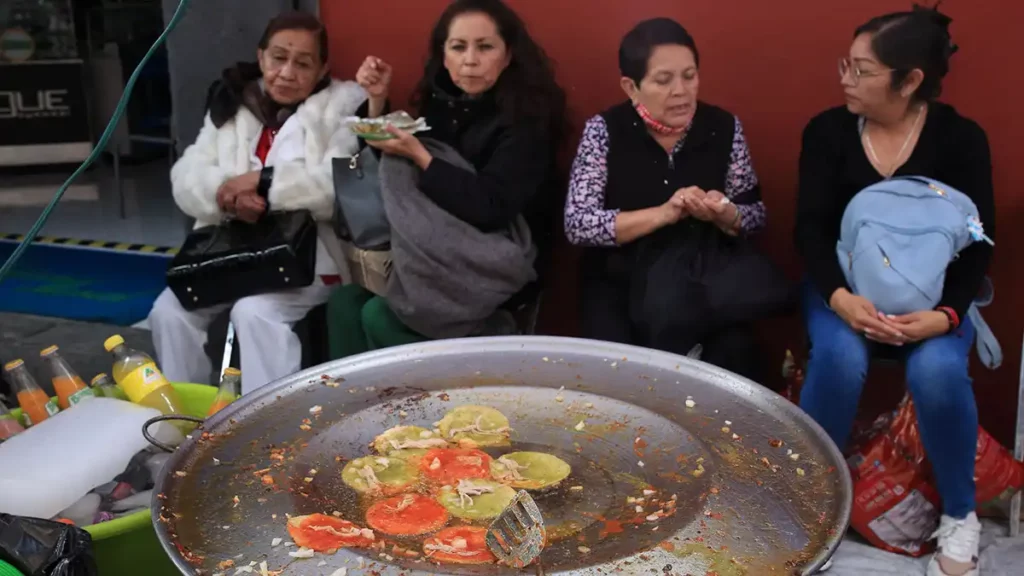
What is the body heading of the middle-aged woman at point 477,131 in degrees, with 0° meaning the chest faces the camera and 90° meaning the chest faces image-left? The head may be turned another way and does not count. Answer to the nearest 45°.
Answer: approximately 45°

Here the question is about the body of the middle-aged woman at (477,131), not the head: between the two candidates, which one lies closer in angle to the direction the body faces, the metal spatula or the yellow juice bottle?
the yellow juice bottle

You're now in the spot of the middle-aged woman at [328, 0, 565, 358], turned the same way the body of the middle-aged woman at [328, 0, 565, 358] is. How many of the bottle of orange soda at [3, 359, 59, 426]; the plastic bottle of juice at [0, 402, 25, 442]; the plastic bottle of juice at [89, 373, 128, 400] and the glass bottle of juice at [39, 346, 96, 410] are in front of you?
4

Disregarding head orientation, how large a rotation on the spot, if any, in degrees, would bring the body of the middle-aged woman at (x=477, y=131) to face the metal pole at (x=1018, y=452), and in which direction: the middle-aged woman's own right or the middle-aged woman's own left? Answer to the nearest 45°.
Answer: approximately 135° to the middle-aged woman's own left

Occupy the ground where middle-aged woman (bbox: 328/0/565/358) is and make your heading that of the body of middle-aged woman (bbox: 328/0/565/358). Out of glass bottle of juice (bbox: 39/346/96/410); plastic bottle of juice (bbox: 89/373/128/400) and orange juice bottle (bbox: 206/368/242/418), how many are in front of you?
3

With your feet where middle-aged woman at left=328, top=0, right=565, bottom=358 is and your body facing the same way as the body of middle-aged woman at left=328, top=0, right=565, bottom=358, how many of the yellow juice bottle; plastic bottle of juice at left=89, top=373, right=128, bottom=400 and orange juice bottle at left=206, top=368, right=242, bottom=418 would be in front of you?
3

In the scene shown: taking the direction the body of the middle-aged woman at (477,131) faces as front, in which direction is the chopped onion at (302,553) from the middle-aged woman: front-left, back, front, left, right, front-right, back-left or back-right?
front-left

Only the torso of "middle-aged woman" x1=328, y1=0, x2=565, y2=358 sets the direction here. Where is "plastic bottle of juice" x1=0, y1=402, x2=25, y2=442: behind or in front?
in front

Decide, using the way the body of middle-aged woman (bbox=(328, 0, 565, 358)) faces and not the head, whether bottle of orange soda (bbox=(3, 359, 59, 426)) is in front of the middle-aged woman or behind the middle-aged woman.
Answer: in front

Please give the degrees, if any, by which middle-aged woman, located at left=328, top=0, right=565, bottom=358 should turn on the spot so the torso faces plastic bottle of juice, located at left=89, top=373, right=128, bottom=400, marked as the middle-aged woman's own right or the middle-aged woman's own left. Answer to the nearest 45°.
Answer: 0° — they already face it

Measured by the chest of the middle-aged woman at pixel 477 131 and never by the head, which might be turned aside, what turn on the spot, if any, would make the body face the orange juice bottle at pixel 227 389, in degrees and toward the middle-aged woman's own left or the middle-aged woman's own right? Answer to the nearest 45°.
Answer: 0° — they already face it

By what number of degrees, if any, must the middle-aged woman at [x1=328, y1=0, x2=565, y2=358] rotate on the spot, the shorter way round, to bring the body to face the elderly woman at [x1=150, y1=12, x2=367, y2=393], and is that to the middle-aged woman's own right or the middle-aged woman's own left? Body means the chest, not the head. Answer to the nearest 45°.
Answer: approximately 45° to the middle-aged woman's own right

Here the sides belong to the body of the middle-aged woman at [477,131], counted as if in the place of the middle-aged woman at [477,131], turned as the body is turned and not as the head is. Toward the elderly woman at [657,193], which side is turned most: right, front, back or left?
left

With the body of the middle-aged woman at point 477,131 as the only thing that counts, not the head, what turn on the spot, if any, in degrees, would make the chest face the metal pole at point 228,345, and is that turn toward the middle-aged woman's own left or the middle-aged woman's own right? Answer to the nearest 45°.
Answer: approximately 45° to the middle-aged woman's own right
